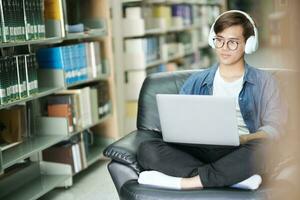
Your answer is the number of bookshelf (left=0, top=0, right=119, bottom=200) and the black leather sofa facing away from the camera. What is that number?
0

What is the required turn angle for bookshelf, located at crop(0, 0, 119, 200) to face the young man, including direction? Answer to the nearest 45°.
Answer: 0° — it already faces them

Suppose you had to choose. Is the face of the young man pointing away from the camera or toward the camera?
toward the camera

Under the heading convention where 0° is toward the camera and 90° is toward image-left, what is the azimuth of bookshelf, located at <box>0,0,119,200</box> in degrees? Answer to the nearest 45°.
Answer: approximately 315°

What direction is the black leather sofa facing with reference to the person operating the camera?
facing the viewer

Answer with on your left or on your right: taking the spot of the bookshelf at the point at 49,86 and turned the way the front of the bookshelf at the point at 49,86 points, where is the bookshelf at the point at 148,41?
on your left
